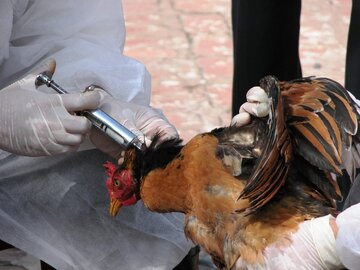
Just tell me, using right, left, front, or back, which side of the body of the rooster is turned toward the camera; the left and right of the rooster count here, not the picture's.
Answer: left
